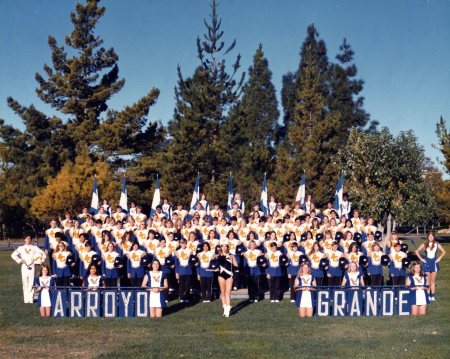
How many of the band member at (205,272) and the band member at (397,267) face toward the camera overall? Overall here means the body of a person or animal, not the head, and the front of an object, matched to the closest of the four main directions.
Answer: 2

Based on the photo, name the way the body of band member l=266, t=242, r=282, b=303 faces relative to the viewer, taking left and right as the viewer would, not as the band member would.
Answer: facing the viewer

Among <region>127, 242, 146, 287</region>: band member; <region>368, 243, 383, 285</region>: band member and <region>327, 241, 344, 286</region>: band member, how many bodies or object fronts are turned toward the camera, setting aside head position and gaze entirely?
3

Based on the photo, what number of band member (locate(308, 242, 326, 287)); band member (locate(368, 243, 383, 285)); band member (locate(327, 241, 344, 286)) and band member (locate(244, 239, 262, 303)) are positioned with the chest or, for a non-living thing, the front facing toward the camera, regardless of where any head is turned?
4

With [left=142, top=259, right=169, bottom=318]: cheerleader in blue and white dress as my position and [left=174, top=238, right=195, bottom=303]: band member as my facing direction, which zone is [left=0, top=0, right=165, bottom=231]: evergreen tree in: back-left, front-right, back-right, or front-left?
front-left

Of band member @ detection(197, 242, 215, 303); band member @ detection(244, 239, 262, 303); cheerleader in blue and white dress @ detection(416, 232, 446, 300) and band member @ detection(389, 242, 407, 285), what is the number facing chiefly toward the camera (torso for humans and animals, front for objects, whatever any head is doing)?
4

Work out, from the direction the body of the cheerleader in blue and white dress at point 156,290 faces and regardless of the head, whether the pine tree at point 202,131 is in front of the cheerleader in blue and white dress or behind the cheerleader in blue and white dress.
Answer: behind

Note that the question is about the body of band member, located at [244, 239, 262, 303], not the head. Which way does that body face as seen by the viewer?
toward the camera

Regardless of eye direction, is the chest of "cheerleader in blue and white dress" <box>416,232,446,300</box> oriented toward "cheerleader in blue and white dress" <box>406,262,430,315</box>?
yes

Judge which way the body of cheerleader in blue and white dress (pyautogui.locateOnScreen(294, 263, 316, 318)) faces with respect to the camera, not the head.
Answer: toward the camera
